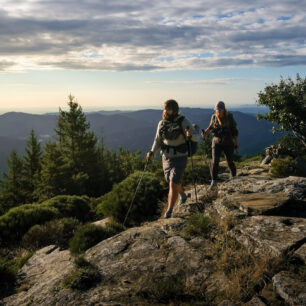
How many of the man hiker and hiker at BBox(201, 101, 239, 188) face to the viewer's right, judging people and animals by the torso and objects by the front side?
0

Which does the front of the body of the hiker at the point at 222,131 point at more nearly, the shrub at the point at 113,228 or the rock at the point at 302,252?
the shrub

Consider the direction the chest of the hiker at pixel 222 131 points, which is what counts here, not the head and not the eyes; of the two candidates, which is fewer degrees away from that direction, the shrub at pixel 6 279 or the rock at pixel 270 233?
the shrub
